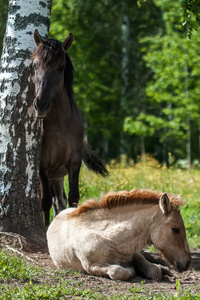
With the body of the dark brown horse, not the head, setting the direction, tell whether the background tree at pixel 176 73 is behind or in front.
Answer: behind

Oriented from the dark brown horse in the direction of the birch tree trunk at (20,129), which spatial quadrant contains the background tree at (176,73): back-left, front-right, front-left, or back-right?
back-right

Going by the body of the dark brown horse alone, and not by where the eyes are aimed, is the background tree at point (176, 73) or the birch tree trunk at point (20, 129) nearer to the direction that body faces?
the birch tree trunk

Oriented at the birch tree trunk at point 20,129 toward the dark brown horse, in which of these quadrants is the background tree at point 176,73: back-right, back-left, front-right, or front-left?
front-left

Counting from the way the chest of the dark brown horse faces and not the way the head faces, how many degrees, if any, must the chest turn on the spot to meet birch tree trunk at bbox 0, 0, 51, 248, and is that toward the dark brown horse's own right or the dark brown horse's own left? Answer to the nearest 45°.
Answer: approximately 45° to the dark brown horse's own right

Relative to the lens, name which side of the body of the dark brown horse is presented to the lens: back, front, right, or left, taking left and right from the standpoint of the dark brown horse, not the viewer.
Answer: front
